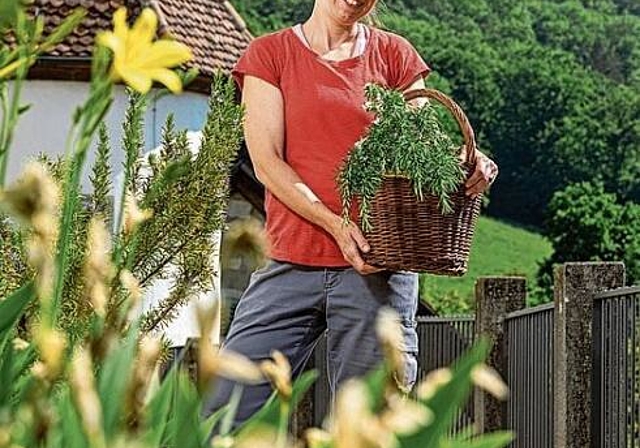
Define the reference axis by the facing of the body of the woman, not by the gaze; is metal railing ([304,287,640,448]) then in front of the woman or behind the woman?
behind

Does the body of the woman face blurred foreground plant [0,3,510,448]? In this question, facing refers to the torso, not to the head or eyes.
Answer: yes

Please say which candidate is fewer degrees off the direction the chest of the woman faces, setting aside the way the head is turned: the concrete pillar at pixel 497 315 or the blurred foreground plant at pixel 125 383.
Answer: the blurred foreground plant

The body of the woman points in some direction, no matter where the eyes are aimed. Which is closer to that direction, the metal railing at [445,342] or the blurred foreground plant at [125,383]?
the blurred foreground plant

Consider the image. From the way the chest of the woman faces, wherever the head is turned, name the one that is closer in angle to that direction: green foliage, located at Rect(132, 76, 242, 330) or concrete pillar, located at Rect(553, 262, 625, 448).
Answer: the green foliage

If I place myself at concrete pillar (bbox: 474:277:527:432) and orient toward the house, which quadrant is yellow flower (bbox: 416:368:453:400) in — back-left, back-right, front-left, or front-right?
back-left

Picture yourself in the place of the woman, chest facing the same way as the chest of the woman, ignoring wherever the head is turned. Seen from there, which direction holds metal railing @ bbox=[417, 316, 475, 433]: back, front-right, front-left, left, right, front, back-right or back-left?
back

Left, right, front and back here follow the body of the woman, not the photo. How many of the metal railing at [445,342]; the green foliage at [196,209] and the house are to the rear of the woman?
2

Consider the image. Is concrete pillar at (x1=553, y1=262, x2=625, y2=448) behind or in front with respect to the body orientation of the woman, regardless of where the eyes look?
behind

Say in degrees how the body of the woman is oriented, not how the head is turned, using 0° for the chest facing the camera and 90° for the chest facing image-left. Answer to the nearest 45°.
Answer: approximately 0°
